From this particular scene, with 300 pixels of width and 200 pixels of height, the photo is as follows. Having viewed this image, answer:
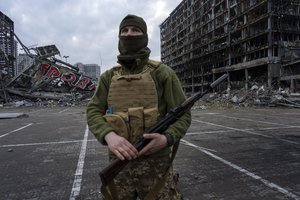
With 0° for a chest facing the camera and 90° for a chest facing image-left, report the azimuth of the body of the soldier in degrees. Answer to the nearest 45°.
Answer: approximately 0°

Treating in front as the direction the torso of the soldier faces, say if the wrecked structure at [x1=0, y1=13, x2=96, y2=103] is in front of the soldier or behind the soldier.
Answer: behind
